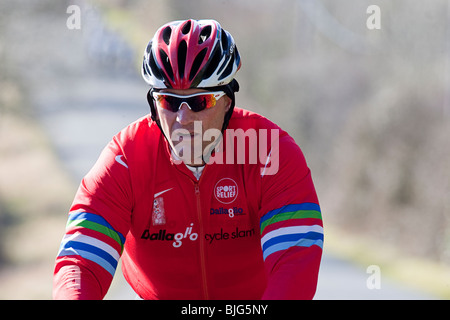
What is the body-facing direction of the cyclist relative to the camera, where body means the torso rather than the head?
toward the camera

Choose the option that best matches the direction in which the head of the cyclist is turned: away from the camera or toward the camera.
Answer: toward the camera
